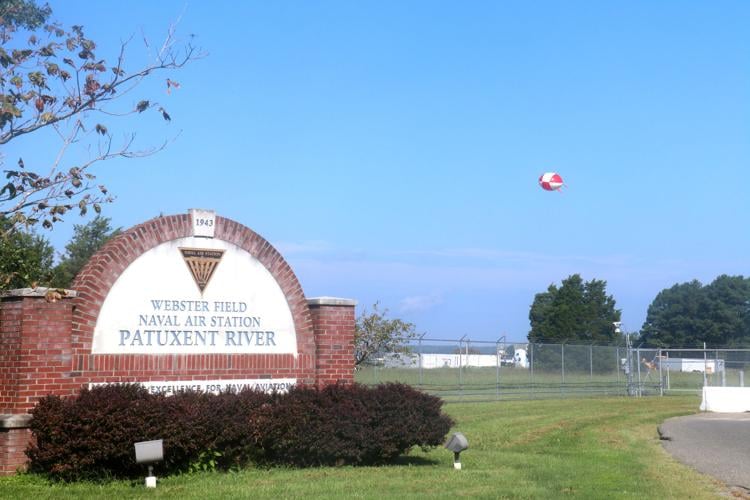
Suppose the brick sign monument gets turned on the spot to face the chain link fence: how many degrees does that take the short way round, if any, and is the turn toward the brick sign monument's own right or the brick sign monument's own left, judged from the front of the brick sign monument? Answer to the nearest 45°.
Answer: approximately 90° to the brick sign monument's own left

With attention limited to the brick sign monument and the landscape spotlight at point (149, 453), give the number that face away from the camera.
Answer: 1

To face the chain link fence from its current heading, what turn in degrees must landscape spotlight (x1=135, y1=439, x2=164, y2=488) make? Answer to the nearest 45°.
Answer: approximately 45° to its right

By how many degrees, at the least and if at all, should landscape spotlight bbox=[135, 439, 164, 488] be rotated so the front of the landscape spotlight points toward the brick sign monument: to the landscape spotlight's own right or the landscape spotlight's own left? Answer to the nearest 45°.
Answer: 0° — it already faces it

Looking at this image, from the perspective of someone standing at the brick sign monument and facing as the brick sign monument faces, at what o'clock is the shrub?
The shrub is roughly at 11 o'clock from the brick sign monument.

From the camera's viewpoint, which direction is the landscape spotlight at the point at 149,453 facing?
away from the camera

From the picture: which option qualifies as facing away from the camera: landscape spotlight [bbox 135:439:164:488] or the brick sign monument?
the landscape spotlight

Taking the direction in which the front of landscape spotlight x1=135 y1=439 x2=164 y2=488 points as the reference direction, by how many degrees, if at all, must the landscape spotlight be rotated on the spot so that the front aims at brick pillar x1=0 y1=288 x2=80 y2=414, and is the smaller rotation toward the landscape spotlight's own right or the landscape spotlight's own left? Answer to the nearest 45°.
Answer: approximately 45° to the landscape spotlight's own left

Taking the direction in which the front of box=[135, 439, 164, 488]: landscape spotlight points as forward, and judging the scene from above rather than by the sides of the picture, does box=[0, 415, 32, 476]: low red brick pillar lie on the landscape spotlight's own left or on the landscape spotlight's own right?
on the landscape spotlight's own left

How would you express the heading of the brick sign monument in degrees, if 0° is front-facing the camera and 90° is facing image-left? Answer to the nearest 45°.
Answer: approximately 315°
